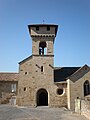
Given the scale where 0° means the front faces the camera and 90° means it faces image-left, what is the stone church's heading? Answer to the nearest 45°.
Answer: approximately 0°
